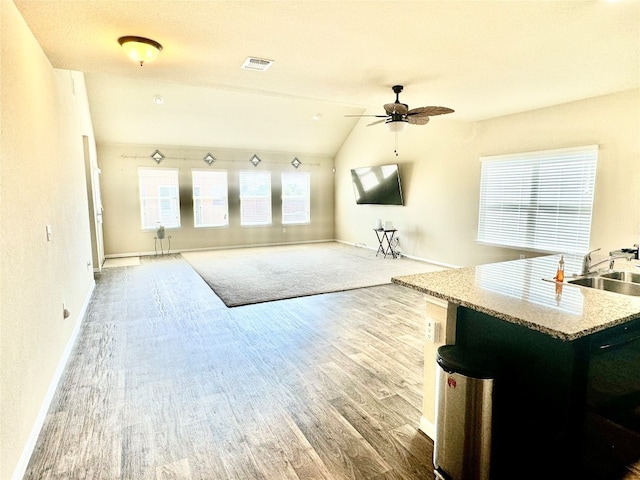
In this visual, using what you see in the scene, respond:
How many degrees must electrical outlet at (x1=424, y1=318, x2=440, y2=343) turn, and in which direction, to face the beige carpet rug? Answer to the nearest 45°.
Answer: approximately 90° to its right

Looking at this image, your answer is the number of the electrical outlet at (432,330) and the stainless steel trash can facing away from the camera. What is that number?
0

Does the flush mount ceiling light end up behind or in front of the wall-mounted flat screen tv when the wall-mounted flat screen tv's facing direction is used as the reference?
in front

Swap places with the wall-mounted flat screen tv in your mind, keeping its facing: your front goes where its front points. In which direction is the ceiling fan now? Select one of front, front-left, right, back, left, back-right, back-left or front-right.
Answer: front-left

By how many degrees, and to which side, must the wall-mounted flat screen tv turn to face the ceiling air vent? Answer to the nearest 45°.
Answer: approximately 45° to its left

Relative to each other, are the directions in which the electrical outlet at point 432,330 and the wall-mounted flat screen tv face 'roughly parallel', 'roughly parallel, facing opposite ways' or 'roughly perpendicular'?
roughly parallel

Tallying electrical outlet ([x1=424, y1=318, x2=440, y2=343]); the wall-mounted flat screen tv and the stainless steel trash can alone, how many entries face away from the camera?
0

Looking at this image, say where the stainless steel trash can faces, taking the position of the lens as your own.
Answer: facing the viewer and to the left of the viewer

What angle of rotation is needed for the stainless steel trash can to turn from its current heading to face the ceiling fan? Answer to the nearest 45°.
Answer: approximately 135° to its right
